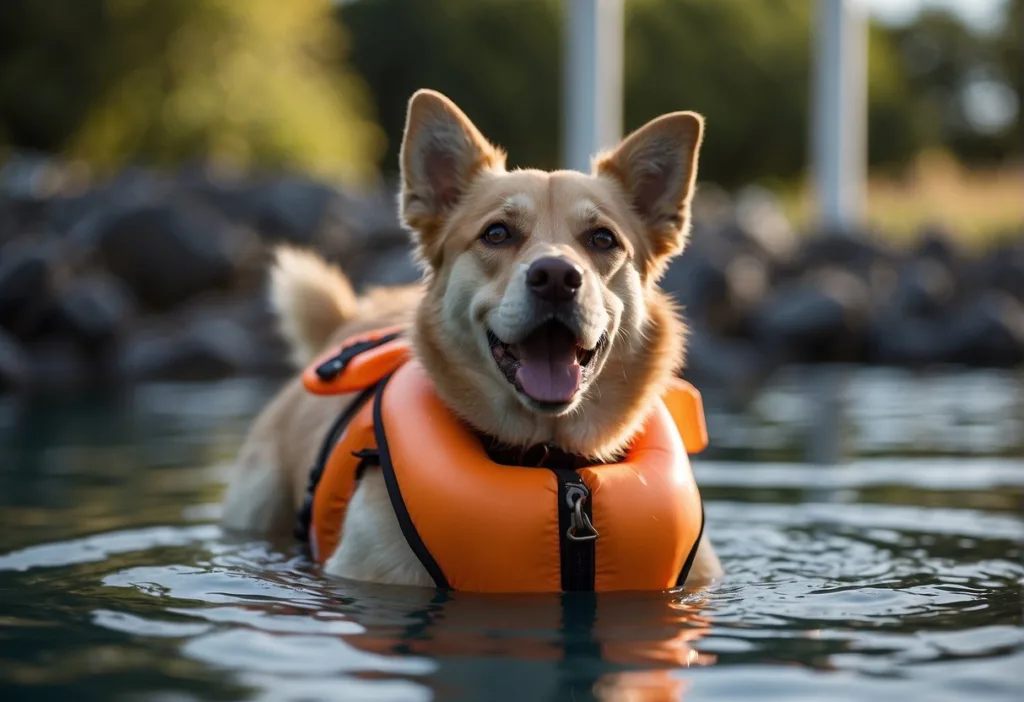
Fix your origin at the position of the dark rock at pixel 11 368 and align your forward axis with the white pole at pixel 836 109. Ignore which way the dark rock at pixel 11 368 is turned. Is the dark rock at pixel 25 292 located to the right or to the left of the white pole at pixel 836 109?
left

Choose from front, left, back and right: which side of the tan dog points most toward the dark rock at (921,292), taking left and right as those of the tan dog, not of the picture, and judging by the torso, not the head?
left

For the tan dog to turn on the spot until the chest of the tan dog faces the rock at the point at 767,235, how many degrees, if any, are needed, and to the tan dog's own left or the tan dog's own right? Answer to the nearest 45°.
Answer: approximately 135° to the tan dog's own left

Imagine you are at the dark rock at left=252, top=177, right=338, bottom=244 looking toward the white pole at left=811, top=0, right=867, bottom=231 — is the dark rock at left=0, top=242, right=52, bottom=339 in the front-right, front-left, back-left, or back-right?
back-right

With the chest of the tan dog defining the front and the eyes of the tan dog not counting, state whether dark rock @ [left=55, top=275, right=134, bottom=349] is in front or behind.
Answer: behind

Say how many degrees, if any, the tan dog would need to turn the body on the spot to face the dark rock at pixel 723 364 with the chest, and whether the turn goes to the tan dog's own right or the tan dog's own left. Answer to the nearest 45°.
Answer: approximately 135° to the tan dog's own left

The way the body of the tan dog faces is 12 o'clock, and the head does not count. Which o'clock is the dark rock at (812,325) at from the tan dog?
The dark rock is roughly at 8 o'clock from the tan dog.

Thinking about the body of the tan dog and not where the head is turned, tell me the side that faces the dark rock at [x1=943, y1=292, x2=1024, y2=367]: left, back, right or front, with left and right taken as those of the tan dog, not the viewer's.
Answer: left

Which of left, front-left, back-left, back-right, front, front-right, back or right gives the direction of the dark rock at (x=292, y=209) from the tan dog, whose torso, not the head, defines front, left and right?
back-left

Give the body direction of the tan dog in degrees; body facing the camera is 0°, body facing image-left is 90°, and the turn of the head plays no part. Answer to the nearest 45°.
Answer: approximately 315°

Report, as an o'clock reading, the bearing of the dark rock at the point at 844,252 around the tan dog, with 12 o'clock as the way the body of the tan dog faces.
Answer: The dark rock is roughly at 8 o'clock from the tan dog.
